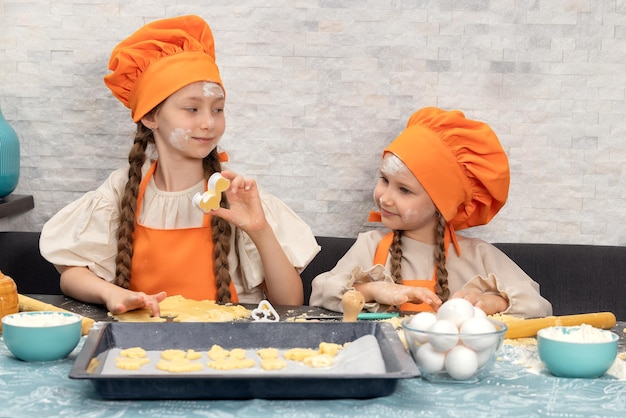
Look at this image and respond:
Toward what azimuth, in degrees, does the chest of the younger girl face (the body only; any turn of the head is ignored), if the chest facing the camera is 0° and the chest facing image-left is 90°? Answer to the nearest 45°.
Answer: approximately 0°

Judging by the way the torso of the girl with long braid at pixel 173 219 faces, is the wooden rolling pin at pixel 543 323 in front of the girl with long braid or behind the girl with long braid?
in front

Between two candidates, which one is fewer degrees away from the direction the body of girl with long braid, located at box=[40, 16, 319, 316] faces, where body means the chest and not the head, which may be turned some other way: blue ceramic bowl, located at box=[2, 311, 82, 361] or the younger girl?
the blue ceramic bowl

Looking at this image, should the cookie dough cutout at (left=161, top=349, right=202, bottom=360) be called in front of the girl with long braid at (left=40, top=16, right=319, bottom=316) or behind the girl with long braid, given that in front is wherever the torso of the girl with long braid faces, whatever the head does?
in front

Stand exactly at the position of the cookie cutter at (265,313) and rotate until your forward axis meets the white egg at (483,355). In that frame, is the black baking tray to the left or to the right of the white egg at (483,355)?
right

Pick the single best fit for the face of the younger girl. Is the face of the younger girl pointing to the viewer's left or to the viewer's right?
to the viewer's left

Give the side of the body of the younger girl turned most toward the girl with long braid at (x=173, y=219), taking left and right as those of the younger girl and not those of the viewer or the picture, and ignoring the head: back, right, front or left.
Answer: right

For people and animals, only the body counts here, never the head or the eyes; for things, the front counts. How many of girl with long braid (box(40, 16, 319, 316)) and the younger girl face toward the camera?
2
